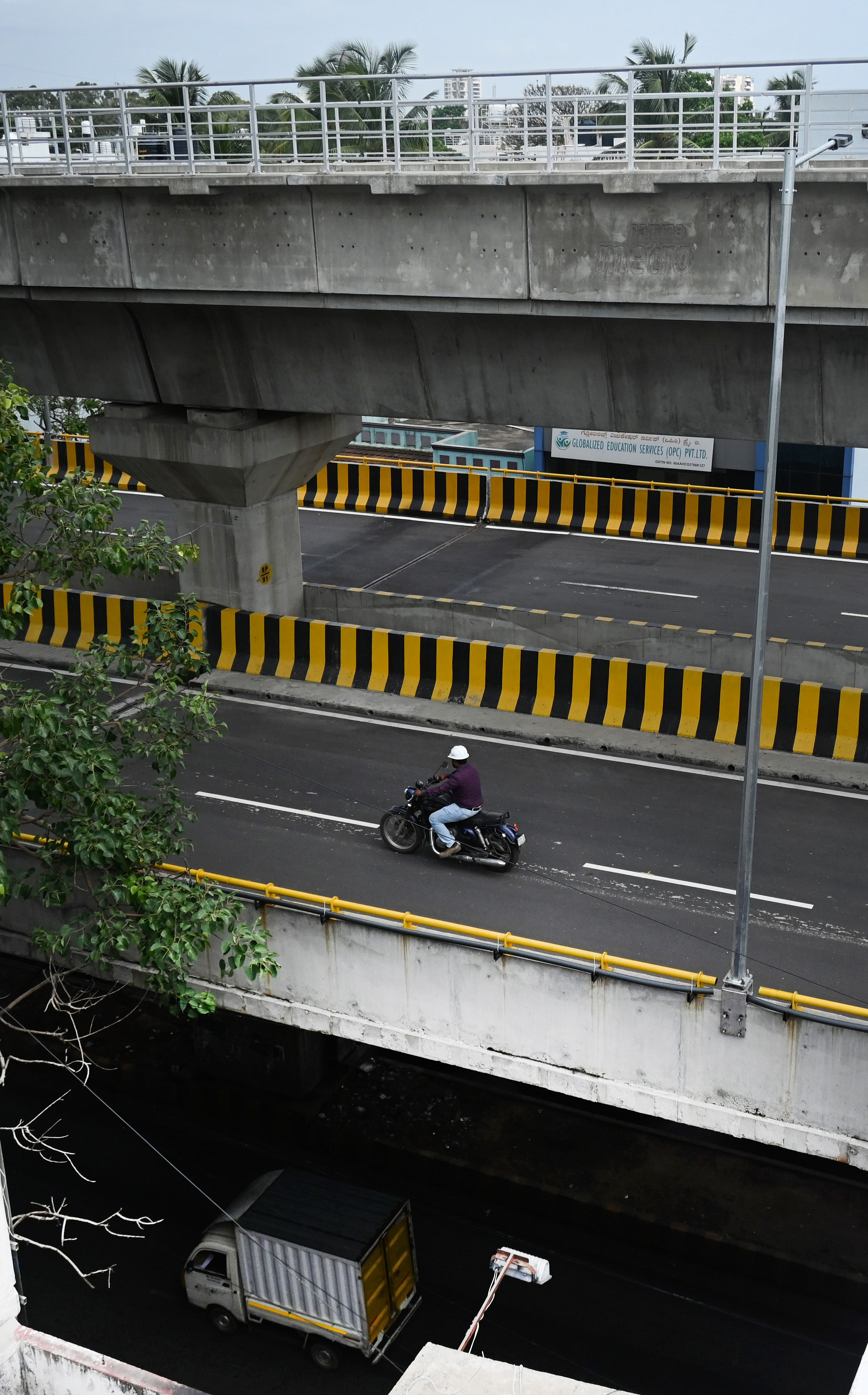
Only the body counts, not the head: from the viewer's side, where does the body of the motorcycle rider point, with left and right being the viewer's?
facing to the left of the viewer

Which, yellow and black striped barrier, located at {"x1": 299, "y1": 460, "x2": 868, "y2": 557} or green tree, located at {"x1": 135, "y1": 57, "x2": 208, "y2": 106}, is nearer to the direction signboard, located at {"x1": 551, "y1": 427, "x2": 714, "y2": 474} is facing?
the yellow and black striped barrier

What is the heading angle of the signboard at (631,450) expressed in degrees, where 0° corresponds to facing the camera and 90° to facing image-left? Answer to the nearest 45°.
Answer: approximately 0°

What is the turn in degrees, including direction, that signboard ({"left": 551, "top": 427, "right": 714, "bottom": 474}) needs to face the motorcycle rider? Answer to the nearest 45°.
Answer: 0° — it already faces them

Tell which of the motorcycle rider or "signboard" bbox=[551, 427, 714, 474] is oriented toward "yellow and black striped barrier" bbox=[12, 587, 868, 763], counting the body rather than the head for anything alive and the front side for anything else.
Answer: the signboard

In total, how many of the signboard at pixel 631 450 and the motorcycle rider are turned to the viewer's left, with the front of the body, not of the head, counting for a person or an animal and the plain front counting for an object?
1

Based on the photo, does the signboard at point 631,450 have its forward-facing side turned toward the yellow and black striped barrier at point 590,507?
yes

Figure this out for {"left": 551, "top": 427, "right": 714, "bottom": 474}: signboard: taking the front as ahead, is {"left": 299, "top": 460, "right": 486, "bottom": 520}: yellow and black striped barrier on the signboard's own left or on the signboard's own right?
on the signboard's own right

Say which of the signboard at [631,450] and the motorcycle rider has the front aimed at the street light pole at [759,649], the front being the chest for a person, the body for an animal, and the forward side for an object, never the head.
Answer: the signboard

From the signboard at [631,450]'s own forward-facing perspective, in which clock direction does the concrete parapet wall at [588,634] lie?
The concrete parapet wall is roughly at 12 o'clock from the signboard.

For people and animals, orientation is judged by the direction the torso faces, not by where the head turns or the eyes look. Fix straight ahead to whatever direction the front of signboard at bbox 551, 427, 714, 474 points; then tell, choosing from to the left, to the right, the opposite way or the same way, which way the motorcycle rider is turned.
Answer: to the right
